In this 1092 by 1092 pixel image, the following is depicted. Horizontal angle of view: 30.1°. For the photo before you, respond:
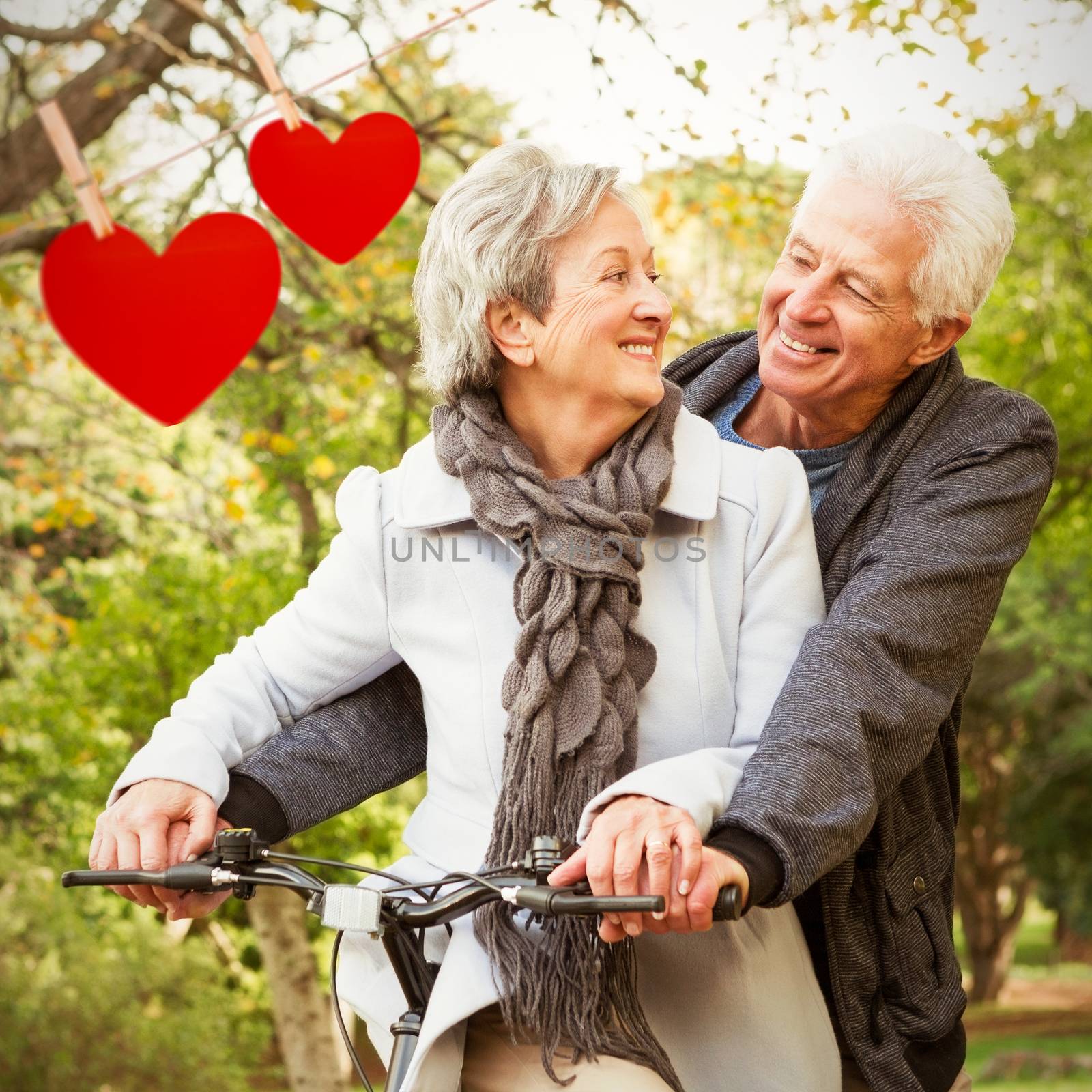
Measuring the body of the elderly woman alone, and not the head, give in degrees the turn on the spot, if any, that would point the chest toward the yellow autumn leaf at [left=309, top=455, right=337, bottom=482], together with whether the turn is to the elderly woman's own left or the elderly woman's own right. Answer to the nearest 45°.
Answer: approximately 180°

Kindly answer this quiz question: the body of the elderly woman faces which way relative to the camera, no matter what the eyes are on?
toward the camera

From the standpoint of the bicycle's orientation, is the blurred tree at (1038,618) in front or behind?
behind

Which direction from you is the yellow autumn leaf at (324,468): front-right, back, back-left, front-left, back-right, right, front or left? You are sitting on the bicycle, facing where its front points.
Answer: back-right

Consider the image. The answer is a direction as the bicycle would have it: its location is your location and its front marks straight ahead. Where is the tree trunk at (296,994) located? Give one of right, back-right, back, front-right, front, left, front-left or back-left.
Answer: back-right

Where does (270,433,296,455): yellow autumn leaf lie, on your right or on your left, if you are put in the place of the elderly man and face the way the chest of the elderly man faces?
on your right

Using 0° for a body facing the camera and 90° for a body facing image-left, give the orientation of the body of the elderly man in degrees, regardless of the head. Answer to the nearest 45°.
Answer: approximately 45°

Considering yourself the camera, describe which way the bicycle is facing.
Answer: facing the viewer and to the left of the viewer

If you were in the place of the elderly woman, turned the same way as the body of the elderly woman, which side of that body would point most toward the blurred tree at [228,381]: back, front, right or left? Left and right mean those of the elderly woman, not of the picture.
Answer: back

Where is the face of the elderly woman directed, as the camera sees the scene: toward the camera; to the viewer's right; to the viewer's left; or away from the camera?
to the viewer's right

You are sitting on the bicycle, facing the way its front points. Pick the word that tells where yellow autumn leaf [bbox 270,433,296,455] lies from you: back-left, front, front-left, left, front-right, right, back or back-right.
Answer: back-right

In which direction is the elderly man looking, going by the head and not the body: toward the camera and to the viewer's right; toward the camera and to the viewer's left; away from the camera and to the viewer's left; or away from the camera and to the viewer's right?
toward the camera and to the viewer's left
